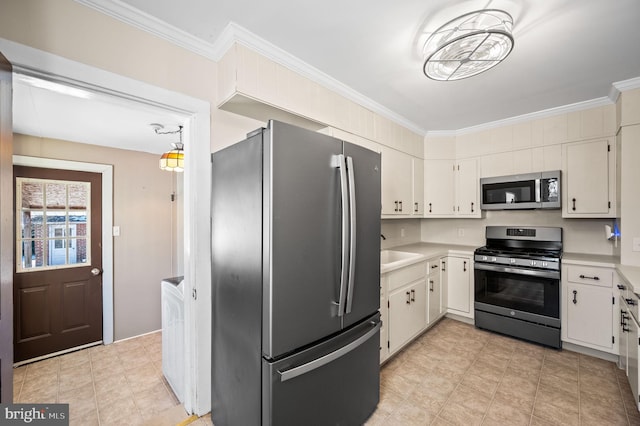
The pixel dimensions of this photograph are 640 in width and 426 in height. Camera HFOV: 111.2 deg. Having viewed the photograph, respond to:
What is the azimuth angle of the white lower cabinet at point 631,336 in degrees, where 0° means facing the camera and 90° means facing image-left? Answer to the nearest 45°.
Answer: approximately 90°

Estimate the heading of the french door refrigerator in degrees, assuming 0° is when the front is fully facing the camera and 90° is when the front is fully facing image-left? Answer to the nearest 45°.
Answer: approximately 315°

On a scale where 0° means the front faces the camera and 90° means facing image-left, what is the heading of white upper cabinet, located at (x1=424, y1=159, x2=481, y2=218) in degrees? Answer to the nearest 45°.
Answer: approximately 0°

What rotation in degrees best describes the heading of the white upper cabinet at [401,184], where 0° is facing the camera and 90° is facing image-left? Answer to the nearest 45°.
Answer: approximately 315°

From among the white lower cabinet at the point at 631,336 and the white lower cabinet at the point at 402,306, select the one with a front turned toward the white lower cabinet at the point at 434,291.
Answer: the white lower cabinet at the point at 631,336

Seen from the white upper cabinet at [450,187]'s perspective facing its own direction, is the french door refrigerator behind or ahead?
ahead

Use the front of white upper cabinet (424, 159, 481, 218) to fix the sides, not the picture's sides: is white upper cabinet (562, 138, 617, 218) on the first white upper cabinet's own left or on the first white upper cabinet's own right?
on the first white upper cabinet's own left

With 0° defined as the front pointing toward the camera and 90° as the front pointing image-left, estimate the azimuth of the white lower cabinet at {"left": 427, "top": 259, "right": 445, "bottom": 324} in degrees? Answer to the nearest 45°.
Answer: approximately 315°

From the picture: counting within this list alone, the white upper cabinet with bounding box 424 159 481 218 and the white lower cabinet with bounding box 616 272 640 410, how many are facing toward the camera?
1

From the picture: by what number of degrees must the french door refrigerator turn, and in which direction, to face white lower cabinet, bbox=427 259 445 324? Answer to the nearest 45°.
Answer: approximately 90° to its left

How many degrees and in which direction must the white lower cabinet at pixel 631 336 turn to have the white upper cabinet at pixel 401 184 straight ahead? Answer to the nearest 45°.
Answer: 0° — it already faces it
